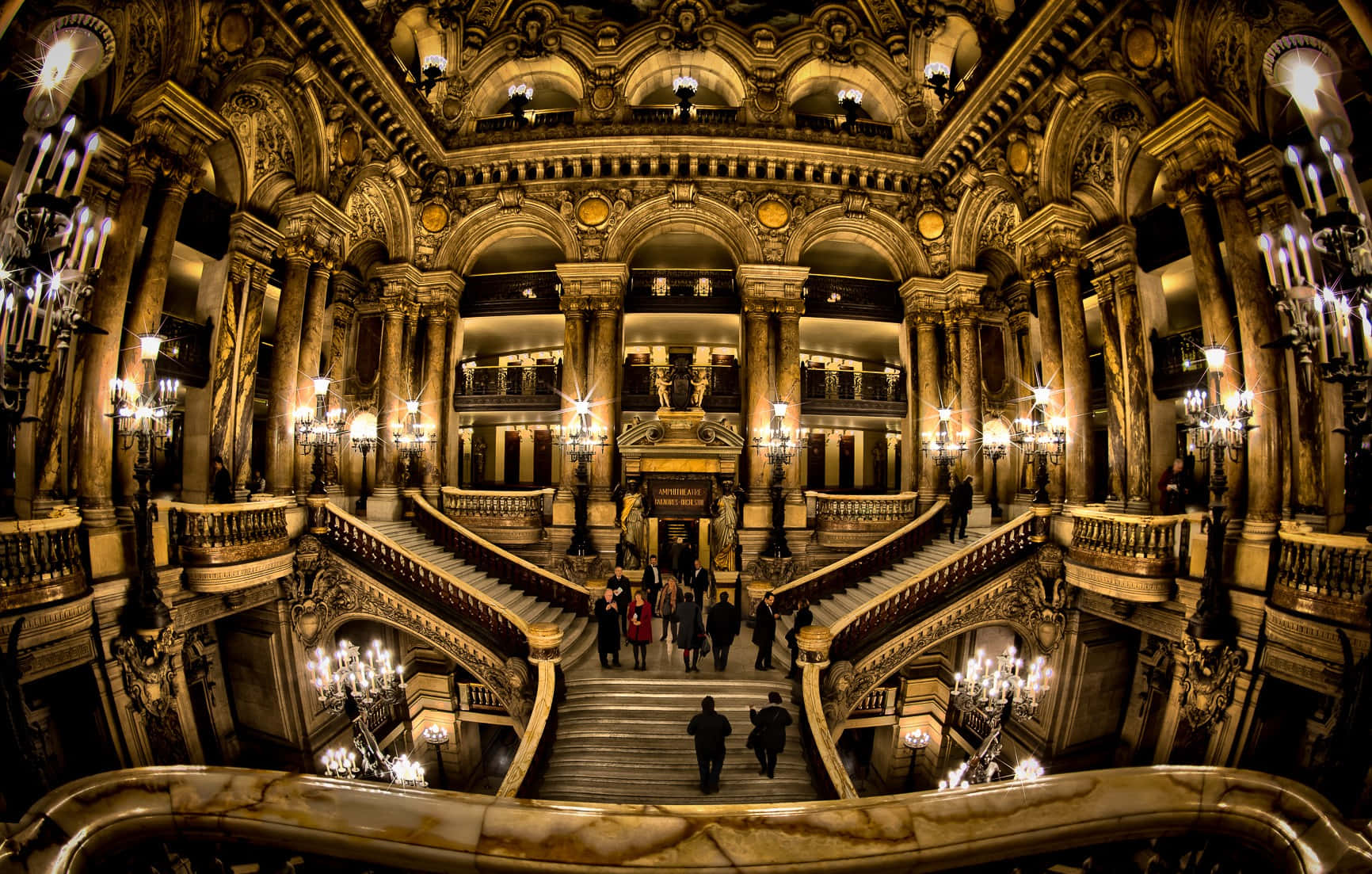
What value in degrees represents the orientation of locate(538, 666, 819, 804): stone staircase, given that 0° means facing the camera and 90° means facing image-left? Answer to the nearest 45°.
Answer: approximately 0°

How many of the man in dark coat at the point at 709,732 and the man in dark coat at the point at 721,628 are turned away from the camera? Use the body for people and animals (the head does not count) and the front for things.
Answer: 2

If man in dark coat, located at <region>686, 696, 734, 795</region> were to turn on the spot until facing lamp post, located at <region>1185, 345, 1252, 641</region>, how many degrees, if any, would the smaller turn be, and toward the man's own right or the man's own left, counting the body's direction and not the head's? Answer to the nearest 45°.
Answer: approximately 90° to the man's own right

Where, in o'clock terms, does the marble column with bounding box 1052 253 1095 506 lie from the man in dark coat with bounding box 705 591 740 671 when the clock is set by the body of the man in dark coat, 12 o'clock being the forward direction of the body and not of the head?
The marble column is roughly at 2 o'clock from the man in dark coat.

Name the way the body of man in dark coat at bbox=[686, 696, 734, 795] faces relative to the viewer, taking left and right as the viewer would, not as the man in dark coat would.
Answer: facing away from the viewer

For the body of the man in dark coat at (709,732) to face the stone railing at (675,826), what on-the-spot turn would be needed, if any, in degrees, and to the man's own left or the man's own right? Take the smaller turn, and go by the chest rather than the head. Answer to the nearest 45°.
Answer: approximately 180°

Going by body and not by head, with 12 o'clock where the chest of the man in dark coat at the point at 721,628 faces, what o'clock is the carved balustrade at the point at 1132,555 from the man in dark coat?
The carved balustrade is roughly at 3 o'clock from the man in dark coat.

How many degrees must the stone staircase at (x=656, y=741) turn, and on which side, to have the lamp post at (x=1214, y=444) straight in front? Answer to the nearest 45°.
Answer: approximately 90° to its left
